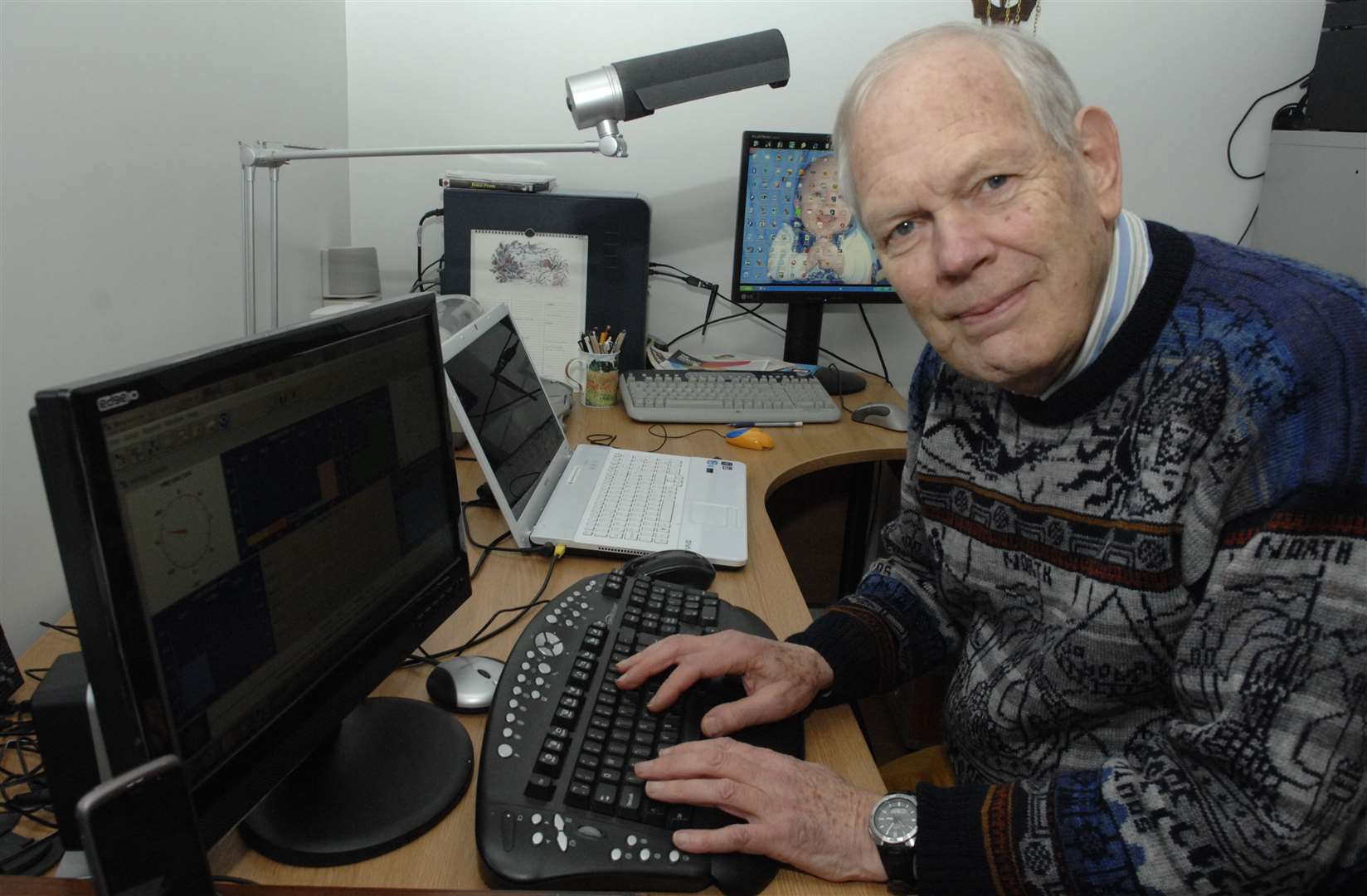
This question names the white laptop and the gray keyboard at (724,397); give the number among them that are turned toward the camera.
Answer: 1

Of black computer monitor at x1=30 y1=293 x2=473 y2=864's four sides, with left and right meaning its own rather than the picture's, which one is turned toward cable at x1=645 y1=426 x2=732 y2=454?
left

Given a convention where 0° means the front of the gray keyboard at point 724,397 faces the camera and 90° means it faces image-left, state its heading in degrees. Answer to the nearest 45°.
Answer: approximately 0°

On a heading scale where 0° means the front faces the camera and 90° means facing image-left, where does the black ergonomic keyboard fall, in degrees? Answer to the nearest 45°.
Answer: approximately 270°

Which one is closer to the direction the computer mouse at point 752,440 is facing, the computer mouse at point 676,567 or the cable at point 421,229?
the cable

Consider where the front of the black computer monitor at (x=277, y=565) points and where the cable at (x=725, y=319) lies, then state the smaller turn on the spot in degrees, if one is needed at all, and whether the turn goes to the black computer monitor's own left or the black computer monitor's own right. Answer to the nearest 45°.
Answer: approximately 90° to the black computer monitor's own left

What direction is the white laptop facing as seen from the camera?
to the viewer's right

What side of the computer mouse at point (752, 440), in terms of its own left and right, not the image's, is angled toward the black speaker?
left

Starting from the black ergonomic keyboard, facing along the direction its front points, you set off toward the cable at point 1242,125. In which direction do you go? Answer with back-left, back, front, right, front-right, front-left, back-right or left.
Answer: front-left

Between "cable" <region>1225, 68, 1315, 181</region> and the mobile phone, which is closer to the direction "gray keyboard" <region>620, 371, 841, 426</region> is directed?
the mobile phone

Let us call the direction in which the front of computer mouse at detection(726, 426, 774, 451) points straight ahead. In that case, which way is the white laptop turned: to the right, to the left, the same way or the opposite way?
the opposite way
